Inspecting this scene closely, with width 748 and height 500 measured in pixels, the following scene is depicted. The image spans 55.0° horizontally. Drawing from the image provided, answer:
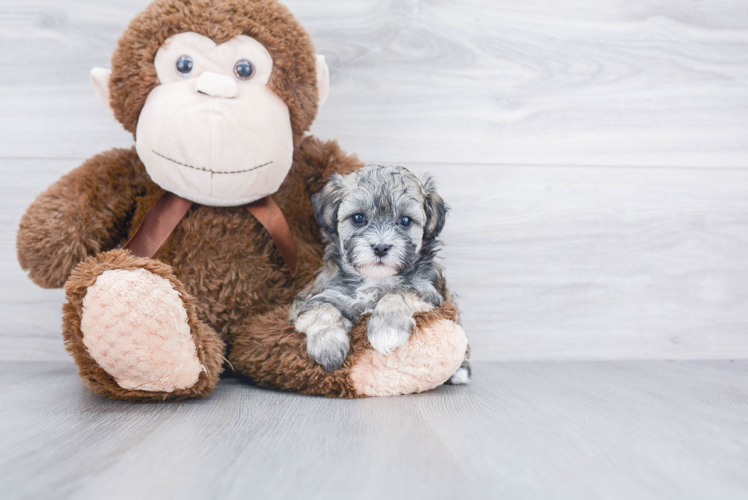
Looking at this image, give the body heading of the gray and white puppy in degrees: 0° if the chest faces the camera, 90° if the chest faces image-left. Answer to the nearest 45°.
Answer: approximately 0°

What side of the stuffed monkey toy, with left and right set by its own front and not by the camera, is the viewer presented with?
front
